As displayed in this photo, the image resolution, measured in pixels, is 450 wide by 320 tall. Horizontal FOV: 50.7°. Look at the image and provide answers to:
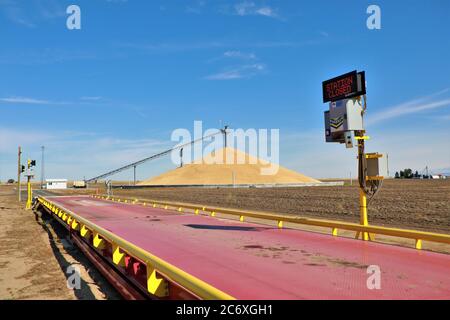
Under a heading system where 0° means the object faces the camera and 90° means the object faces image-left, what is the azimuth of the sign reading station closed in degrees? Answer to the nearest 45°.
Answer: approximately 45°
